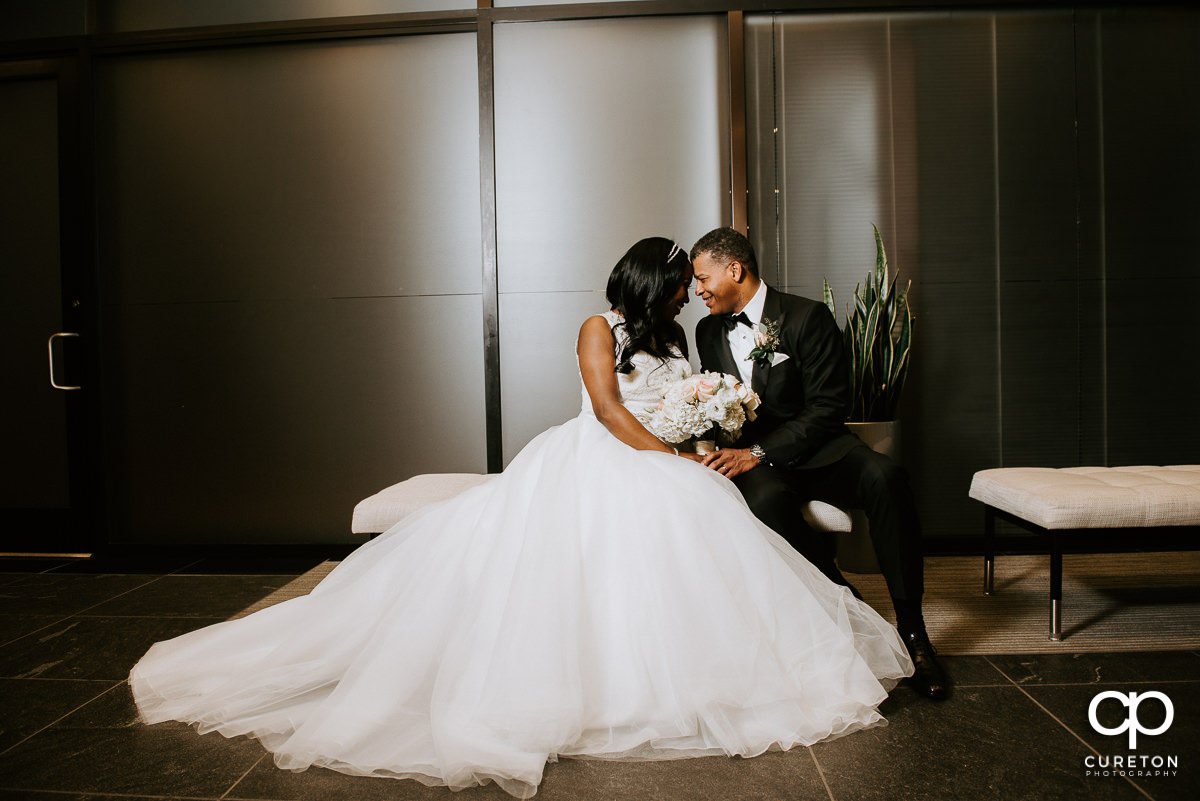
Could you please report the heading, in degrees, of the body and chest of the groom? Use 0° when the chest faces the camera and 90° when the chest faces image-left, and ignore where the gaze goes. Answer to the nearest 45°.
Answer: approximately 45°

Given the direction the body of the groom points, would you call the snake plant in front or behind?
behind

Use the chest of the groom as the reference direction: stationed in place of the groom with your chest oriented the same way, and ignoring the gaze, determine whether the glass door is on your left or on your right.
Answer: on your right
